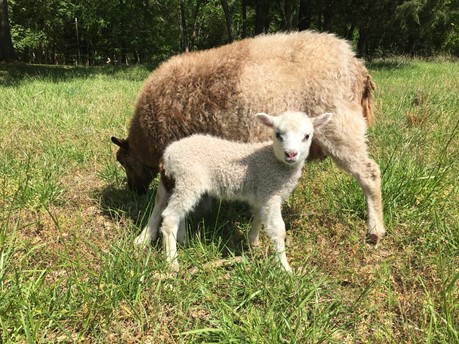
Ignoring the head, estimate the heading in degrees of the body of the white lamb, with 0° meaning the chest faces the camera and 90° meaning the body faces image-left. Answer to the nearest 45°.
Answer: approximately 270°

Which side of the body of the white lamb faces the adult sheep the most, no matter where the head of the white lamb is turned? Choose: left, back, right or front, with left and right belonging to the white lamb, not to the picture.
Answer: left

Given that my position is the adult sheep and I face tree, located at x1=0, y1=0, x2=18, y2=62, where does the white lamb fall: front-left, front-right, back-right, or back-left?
back-left

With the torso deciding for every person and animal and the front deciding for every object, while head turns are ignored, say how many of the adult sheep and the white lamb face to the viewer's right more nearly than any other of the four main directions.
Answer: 1

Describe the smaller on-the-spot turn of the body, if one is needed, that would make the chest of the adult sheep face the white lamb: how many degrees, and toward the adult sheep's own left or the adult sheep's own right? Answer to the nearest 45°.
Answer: approximately 90° to the adult sheep's own left

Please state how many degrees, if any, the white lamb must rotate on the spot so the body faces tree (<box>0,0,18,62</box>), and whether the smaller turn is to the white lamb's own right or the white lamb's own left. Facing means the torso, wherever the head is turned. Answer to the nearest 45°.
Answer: approximately 135° to the white lamb's own left

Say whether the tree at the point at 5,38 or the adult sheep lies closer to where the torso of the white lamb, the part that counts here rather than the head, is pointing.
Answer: the adult sheep

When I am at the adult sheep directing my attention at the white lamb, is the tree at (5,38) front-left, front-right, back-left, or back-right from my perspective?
back-right

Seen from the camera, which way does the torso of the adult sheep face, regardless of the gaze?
to the viewer's left

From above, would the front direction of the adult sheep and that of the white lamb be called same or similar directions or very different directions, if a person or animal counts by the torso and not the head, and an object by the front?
very different directions
